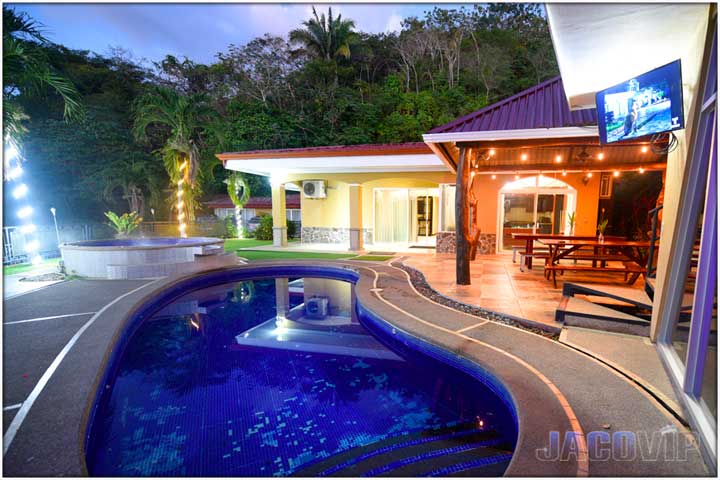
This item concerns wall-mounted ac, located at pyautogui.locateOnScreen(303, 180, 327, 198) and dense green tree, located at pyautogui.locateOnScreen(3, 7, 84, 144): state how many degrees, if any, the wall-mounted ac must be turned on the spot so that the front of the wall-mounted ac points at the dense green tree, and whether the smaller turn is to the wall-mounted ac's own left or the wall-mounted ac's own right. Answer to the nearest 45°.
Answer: approximately 45° to the wall-mounted ac's own right

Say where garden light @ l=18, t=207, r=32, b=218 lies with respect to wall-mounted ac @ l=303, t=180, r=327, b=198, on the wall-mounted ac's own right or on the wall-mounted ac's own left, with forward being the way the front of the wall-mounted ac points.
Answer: on the wall-mounted ac's own right

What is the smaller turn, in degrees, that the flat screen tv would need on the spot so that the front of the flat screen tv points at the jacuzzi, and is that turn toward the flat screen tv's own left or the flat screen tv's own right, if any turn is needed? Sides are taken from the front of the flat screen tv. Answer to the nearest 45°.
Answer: approximately 45° to the flat screen tv's own right

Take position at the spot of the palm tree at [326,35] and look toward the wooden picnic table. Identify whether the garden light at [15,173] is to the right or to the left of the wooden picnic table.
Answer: right

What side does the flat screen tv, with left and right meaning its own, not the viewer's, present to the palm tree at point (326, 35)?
right

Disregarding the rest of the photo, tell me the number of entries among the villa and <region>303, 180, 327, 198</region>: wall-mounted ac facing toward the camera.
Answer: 2

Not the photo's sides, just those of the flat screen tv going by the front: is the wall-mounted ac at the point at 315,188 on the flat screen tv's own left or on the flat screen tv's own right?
on the flat screen tv's own right

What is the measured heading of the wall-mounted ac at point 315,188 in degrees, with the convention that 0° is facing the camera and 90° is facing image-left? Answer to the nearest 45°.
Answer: approximately 0°

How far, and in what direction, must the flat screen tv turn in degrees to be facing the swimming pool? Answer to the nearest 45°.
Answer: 0° — it already faces it

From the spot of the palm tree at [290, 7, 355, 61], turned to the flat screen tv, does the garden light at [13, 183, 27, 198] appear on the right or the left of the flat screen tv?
right

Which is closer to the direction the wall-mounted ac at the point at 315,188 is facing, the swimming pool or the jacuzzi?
the swimming pool

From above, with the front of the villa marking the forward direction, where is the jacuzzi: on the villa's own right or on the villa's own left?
on the villa's own right
